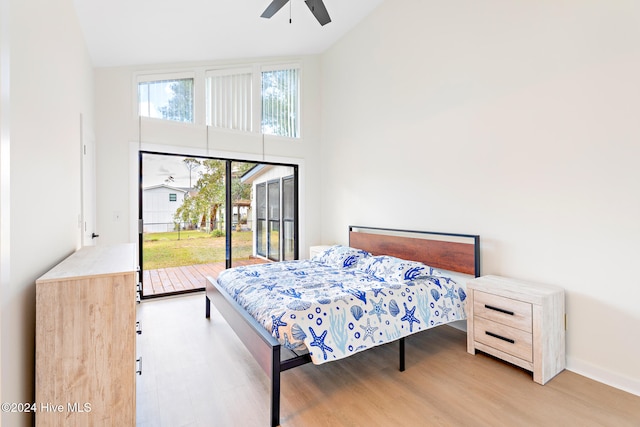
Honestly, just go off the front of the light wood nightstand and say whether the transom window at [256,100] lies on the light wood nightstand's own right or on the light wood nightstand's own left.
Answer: on the light wood nightstand's own right

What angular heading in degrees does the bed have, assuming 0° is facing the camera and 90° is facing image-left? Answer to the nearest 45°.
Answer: approximately 45°

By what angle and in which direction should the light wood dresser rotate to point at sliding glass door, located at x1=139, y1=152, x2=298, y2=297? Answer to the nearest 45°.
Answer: approximately 45° to its left

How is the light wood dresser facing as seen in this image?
to the viewer's right

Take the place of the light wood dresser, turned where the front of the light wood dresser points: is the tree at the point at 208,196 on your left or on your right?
on your left

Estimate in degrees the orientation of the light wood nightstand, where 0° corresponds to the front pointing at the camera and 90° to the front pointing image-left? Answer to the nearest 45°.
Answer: approximately 45°

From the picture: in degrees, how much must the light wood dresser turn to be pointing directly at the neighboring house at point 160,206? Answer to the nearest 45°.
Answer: approximately 90° to its left

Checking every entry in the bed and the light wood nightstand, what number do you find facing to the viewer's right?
0

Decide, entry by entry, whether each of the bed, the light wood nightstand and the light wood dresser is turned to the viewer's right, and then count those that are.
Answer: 1

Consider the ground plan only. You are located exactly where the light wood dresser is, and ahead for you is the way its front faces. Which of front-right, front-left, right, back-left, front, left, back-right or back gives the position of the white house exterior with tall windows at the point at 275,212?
front-left

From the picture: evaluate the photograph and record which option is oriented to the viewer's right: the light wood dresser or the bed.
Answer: the light wood dresser

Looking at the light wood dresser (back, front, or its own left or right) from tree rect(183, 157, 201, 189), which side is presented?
left

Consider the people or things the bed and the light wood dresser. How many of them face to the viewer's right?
1
